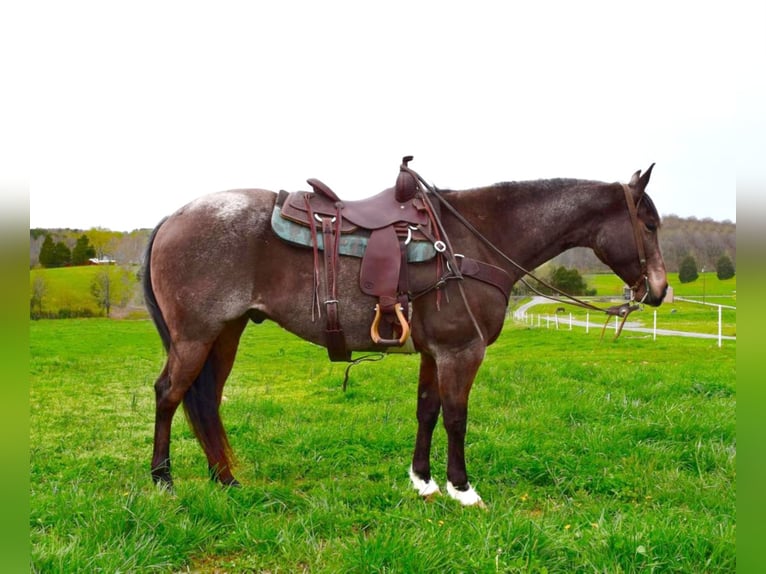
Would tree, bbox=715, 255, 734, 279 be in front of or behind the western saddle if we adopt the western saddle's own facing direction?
in front

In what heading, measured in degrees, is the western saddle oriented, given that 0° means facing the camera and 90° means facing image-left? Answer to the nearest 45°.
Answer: approximately 270°

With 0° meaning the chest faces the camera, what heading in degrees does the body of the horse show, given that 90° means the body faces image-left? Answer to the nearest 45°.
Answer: approximately 270°
